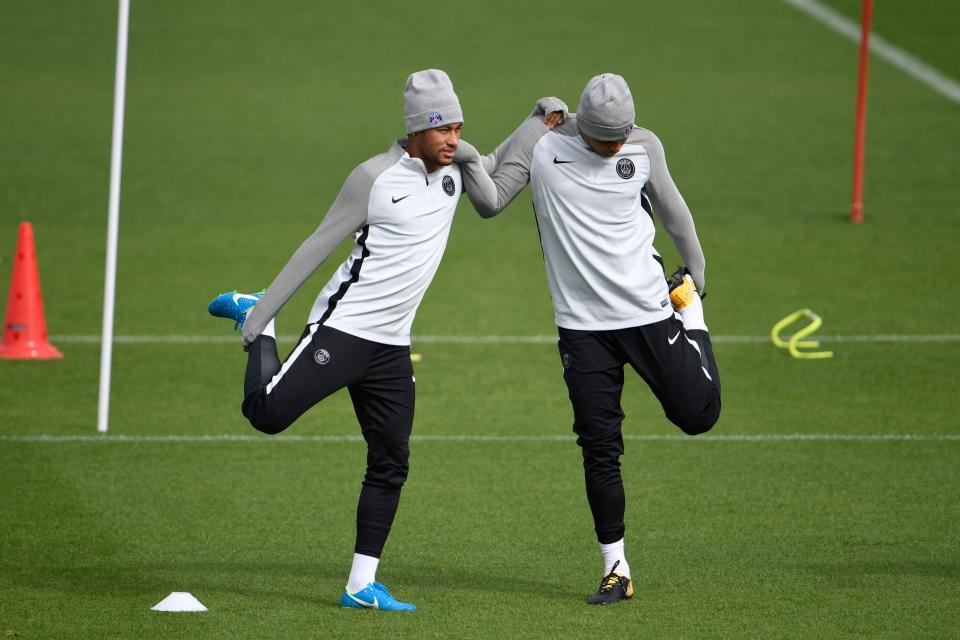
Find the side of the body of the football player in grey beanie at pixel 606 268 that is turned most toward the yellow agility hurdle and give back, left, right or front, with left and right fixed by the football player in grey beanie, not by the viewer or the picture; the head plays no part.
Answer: back

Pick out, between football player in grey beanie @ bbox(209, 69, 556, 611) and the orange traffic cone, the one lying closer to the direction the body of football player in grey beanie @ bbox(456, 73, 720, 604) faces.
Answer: the football player in grey beanie

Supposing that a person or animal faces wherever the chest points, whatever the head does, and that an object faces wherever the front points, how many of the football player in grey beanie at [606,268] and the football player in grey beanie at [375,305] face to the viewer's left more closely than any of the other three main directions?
0

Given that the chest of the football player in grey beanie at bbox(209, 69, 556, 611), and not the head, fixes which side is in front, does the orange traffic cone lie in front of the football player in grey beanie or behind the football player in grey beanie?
behind

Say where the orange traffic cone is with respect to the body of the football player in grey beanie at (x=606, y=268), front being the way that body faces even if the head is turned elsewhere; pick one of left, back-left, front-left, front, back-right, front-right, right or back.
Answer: back-right

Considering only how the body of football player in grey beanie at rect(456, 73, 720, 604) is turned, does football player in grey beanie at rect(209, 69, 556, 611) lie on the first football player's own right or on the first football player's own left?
on the first football player's own right

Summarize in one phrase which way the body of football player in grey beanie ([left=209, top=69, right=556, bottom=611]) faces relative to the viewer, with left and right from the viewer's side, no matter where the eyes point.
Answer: facing the viewer and to the right of the viewer

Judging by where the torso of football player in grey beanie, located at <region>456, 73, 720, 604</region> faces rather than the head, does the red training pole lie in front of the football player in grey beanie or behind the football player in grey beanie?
behind

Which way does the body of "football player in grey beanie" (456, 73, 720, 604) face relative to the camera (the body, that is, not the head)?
toward the camera

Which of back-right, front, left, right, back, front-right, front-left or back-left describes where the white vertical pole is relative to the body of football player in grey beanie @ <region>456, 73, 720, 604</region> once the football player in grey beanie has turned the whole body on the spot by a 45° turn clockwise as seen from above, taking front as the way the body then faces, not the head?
right
